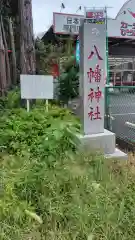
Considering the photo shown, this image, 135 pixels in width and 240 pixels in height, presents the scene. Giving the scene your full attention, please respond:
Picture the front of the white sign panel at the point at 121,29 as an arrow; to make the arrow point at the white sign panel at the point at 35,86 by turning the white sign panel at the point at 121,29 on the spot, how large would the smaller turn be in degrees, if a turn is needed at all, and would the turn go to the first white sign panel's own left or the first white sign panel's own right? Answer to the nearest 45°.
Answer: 0° — it already faces it

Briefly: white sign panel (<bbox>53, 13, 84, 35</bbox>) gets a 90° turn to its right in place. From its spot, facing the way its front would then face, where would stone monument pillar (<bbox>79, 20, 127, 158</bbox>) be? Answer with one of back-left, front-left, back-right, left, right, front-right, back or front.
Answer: left

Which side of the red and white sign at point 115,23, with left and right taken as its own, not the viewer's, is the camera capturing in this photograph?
front

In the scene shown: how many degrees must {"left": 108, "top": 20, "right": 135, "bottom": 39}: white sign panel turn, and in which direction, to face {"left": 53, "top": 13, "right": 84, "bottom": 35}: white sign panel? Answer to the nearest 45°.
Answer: approximately 45° to its right

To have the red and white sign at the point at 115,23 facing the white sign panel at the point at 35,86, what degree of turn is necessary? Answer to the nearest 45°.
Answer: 0° — it already faces it

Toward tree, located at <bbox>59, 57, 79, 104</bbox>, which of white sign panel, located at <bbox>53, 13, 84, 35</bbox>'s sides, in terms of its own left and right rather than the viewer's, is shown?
front

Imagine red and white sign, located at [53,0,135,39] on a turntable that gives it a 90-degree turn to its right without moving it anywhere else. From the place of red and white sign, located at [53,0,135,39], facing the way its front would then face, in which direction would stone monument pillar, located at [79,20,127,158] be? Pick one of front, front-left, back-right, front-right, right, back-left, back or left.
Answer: left

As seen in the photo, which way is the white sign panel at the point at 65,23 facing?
toward the camera

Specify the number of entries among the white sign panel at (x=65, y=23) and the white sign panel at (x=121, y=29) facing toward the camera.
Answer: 2

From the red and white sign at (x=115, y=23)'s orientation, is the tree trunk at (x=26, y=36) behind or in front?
in front

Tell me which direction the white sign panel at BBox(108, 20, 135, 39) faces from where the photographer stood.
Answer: facing the viewer

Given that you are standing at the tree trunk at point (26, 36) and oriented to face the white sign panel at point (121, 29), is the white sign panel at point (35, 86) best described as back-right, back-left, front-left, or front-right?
back-right
